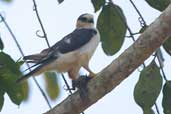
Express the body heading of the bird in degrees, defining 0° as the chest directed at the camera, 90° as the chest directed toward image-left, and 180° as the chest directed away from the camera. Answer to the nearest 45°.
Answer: approximately 270°

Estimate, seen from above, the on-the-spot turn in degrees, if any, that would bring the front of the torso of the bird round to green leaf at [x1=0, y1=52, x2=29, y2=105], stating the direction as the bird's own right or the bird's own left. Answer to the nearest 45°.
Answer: approximately 135° to the bird's own right
